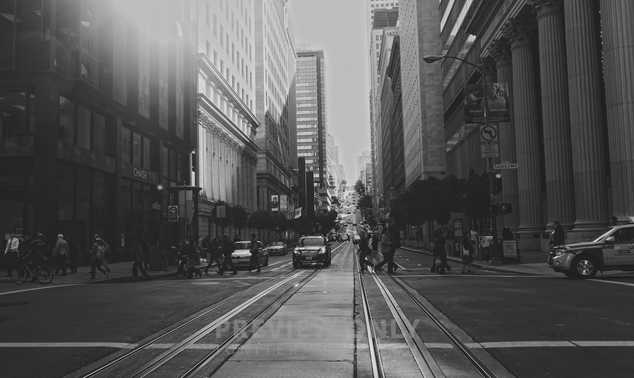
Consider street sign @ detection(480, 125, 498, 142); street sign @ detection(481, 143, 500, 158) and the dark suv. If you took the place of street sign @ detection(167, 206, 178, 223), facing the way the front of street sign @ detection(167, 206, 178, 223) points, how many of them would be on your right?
0

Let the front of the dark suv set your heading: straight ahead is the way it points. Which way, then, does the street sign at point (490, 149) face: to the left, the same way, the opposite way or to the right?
the same way

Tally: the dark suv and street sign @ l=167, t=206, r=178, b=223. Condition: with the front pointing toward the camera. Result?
2

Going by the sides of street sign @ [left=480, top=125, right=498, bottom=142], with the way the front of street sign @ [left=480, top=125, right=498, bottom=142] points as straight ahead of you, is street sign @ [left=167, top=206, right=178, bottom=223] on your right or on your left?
on your right

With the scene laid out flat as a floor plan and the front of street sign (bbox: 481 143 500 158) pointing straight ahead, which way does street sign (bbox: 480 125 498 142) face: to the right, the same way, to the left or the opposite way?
the same way

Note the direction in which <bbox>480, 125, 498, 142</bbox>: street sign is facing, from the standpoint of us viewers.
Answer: facing the viewer

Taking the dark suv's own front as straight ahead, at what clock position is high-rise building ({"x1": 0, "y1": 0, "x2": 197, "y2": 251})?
The high-rise building is roughly at 3 o'clock from the dark suv.

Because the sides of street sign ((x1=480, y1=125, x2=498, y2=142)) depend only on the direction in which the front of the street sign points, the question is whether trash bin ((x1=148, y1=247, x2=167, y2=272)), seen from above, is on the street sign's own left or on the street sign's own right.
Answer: on the street sign's own right

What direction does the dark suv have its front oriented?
toward the camera

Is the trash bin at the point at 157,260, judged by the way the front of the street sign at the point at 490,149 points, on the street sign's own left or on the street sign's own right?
on the street sign's own right

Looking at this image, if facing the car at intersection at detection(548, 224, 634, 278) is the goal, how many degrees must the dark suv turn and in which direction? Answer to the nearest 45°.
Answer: approximately 45° to its left

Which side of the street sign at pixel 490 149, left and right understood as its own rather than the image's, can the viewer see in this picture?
front

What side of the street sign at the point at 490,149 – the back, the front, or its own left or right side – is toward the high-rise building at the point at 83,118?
right

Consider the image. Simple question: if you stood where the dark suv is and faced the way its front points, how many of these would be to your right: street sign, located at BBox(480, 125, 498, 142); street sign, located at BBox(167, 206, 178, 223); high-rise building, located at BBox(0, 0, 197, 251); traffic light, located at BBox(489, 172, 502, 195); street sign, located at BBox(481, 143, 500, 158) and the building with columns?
2
